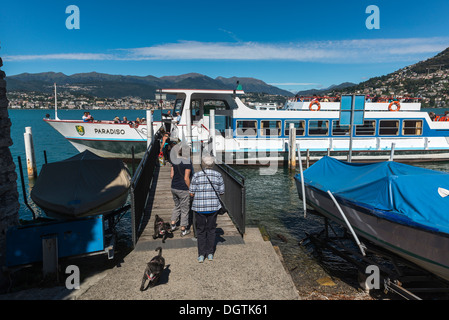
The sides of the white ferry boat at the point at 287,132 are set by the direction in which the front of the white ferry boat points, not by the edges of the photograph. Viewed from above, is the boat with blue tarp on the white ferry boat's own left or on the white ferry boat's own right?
on the white ferry boat's own left

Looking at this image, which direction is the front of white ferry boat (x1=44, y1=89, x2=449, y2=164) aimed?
to the viewer's left

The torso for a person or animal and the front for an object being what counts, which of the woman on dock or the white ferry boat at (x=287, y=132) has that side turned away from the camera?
the woman on dock

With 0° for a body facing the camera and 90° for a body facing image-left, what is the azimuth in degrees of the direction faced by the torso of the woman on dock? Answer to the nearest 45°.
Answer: approximately 180°

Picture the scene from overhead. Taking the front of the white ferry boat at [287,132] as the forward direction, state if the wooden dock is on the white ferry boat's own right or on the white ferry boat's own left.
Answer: on the white ferry boat's own left

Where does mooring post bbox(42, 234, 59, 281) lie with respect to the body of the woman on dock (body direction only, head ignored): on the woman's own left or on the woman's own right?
on the woman's own left
